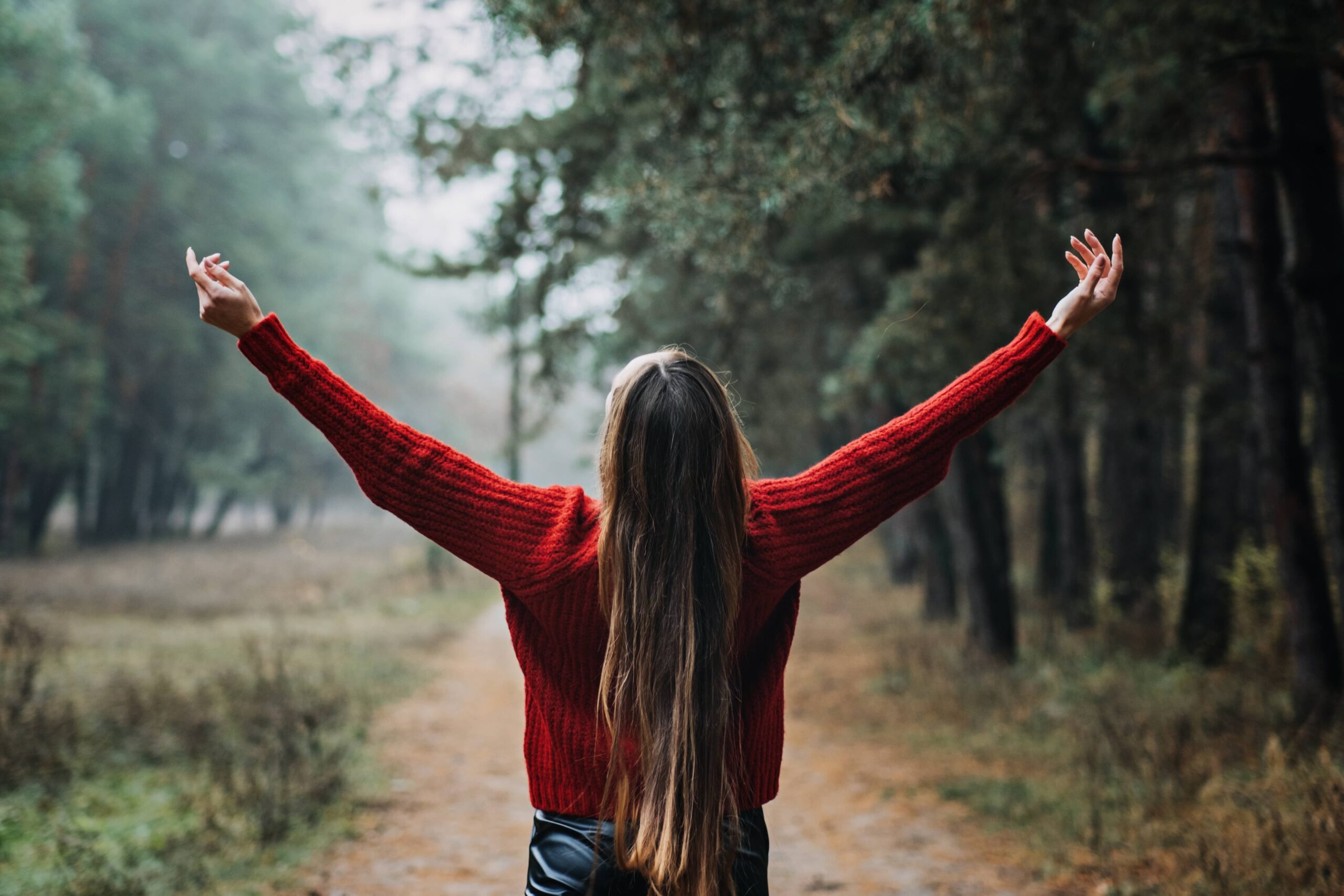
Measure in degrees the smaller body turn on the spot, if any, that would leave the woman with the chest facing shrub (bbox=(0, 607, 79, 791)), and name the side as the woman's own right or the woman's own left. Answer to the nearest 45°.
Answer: approximately 45° to the woman's own left

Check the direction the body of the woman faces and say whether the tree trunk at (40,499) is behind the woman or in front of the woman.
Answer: in front

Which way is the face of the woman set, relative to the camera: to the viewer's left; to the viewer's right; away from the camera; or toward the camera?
away from the camera

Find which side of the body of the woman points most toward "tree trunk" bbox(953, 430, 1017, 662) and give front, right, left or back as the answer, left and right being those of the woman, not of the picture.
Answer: front

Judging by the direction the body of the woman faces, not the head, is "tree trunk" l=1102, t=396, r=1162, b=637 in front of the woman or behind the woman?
in front

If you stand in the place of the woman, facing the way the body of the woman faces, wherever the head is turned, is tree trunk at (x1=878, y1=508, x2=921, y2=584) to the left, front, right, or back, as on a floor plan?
front

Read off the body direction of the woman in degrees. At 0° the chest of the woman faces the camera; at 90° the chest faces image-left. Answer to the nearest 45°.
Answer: approximately 180°
